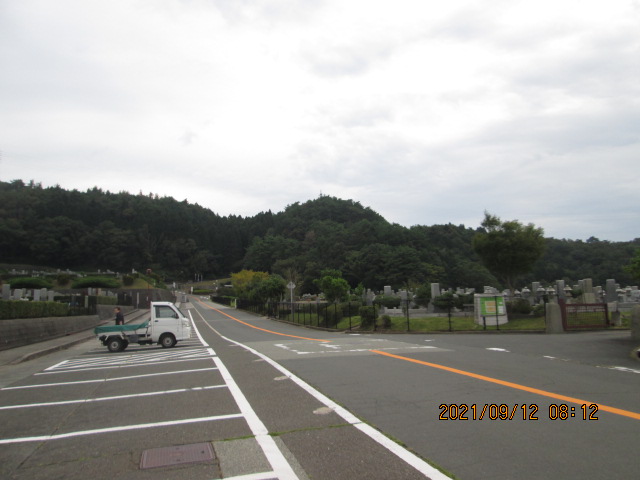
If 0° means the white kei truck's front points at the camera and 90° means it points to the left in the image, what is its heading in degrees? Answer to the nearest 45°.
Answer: approximately 270°

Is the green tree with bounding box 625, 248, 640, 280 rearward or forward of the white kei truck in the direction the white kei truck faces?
forward

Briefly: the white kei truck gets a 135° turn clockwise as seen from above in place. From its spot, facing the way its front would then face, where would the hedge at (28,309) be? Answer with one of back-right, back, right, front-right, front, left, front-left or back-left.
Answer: right

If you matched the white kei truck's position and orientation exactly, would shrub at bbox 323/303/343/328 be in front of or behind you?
in front

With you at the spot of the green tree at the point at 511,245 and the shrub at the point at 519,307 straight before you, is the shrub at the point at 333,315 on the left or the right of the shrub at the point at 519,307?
right
